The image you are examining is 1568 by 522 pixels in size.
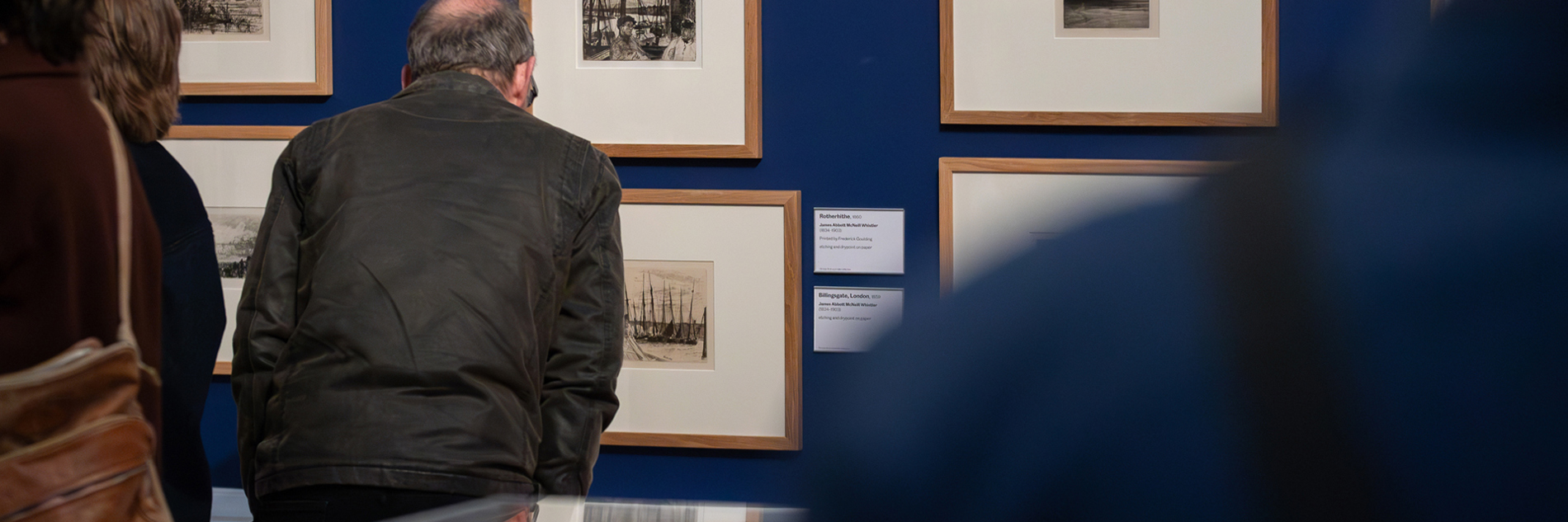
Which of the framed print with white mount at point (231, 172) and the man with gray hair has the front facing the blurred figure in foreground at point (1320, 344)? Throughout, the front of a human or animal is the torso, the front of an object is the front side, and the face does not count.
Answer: the framed print with white mount

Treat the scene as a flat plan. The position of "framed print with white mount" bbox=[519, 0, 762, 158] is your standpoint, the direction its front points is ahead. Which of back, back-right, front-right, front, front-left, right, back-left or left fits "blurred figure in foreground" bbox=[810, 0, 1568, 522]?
front

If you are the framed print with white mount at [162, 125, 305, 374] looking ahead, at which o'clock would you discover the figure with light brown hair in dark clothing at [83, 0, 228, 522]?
The figure with light brown hair in dark clothing is roughly at 12 o'clock from the framed print with white mount.

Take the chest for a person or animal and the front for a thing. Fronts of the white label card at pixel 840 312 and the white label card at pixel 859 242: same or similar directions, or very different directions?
same or similar directions

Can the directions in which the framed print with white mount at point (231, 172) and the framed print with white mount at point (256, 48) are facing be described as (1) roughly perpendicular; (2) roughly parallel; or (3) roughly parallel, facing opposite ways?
roughly parallel

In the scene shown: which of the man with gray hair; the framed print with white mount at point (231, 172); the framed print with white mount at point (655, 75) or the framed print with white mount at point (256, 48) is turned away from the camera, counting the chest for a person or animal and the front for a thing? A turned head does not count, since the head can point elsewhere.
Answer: the man with gray hair

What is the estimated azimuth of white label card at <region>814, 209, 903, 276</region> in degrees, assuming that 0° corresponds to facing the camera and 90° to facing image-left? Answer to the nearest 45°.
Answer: approximately 0°

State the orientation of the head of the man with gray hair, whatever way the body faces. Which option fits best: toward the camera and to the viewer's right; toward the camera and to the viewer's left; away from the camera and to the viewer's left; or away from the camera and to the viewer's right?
away from the camera and to the viewer's right

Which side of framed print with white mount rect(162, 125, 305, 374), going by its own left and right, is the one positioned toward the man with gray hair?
front
